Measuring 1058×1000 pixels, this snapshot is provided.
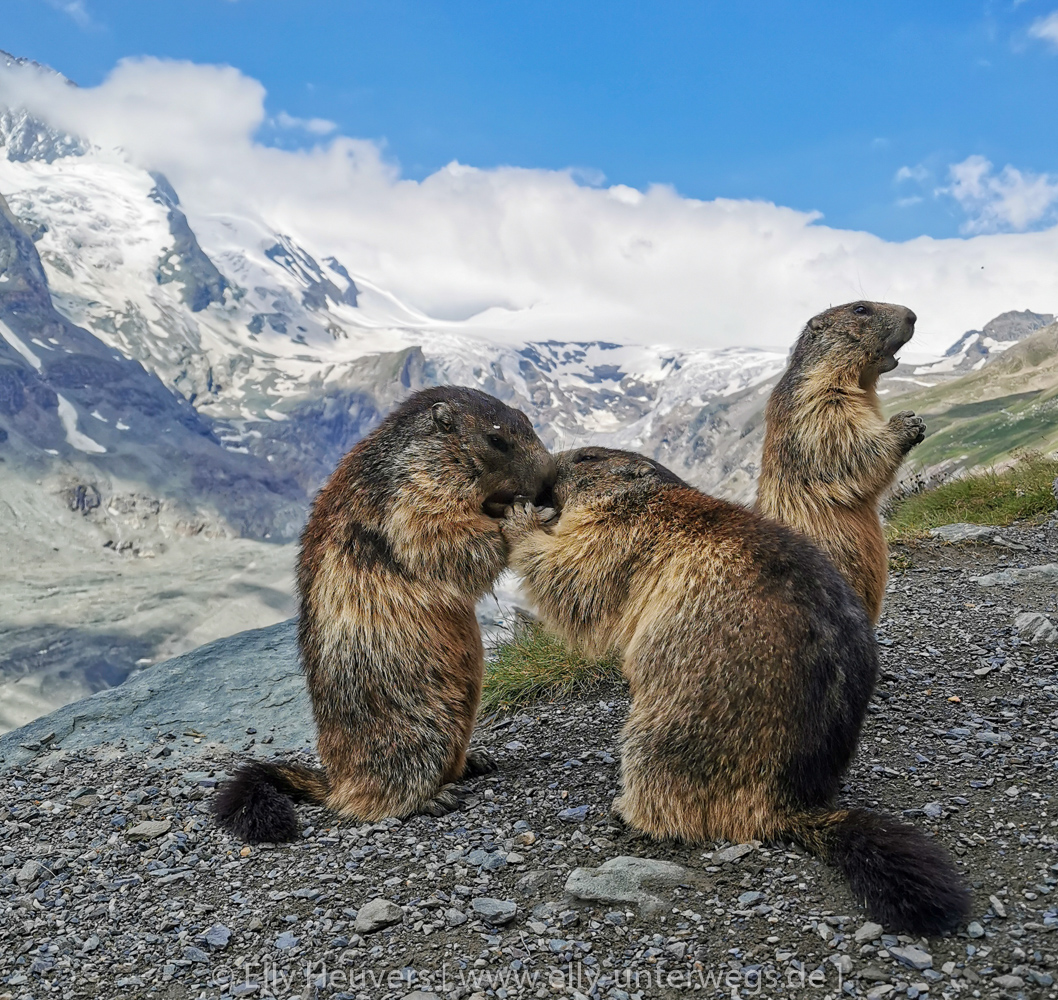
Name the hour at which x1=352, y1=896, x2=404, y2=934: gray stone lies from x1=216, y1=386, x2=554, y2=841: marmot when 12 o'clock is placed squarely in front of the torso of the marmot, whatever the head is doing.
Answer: The gray stone is roughly at 3 o'clock from the marmot.

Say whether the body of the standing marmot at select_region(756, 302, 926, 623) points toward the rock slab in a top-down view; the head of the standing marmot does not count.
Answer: no

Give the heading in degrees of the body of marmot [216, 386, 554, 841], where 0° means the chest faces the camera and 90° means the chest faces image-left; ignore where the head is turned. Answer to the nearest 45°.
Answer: approximately 270°

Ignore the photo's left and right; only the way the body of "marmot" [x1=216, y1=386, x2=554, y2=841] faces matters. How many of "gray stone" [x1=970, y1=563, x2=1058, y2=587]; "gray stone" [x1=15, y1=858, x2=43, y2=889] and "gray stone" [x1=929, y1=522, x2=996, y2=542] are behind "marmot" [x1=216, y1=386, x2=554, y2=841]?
1

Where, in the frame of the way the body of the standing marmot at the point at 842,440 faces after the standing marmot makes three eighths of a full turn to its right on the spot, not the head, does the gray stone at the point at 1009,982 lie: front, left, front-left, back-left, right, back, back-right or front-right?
front-left

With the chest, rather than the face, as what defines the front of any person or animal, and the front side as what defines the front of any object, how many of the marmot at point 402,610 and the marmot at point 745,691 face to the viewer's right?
1

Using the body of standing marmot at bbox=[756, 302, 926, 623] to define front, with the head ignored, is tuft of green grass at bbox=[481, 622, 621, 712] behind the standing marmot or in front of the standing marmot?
behind

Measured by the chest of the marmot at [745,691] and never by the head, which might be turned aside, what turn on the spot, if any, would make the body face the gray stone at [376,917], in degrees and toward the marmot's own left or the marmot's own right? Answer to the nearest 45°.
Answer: approximately 45° to the marmot's own left

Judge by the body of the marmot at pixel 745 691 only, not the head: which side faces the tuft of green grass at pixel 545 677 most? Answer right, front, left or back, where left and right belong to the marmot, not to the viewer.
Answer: front

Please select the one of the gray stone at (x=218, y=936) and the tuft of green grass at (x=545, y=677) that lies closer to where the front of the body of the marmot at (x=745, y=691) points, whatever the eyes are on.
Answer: the tuft of green grass

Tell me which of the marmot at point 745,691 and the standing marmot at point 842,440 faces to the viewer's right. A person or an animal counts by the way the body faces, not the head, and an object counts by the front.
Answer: the standing marmot

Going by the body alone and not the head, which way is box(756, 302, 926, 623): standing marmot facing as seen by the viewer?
to the viewer's right

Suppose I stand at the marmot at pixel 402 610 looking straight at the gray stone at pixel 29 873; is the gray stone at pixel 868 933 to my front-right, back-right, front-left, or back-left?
back-left

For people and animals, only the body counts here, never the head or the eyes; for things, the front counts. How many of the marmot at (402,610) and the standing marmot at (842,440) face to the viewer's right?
2

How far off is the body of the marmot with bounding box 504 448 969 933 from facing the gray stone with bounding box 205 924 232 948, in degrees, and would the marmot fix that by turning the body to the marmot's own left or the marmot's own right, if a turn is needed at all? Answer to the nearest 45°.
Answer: approximately 45° to the marmot's own left

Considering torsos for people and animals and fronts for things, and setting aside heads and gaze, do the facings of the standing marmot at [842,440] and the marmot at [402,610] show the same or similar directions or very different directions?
same or similar directions

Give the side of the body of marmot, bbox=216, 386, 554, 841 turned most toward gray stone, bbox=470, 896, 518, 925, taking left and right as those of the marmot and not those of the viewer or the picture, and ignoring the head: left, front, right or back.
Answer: right

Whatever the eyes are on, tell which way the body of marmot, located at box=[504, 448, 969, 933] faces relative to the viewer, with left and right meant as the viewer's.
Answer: facing away from the viewer and to the left of the viewer
